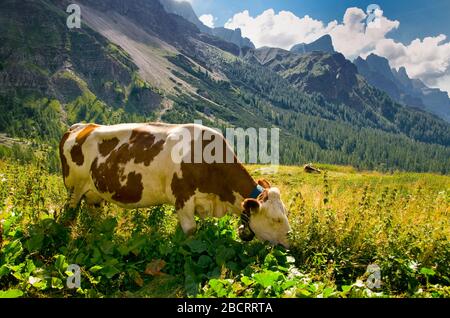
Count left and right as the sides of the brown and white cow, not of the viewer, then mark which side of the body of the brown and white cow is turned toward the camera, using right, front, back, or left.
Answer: right
